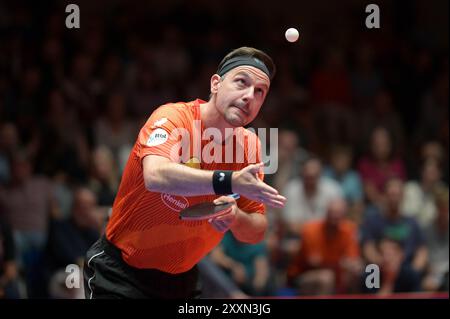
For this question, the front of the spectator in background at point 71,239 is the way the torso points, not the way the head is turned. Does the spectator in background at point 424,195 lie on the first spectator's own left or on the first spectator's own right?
on the first spectator's own left

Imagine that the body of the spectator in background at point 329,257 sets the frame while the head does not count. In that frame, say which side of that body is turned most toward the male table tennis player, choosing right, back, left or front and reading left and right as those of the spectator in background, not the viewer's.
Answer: front

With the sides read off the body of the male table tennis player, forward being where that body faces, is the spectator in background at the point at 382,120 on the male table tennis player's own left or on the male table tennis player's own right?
on the male table tennis player's own left

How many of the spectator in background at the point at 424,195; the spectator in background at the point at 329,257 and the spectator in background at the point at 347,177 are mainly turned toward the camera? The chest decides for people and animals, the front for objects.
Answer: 3

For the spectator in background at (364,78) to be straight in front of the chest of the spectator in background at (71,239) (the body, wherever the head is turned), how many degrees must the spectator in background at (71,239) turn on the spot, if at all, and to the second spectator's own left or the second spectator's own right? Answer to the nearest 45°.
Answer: approximately 90° to the second spectator's own left

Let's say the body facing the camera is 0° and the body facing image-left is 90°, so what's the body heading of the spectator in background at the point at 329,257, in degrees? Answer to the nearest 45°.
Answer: approximately 0°

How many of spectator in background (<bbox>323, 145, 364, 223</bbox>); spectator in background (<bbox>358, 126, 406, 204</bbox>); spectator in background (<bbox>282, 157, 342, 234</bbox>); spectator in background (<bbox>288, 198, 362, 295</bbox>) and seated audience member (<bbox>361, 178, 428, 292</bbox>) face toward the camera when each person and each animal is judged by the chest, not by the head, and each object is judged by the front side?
5

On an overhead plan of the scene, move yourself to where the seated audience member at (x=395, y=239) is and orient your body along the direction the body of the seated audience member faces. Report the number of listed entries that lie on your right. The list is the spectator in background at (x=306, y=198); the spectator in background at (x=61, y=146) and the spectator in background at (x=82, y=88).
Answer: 3

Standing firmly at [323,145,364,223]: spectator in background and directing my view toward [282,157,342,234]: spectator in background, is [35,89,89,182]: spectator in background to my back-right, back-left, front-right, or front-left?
front-right

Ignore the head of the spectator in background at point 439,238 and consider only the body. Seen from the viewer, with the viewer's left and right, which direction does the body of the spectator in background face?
facing the viewer

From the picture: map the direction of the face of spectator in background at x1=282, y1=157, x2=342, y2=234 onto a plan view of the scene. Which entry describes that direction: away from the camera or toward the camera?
toward the camera

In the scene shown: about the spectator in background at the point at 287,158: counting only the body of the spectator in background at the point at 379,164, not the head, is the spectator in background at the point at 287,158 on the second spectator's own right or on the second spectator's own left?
on the second spectator's own right

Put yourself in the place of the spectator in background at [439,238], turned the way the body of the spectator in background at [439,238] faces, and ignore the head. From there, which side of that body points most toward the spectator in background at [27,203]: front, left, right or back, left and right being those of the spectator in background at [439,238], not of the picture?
right
